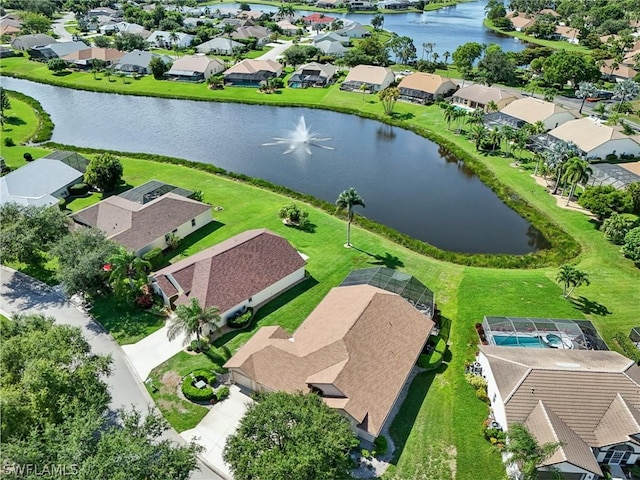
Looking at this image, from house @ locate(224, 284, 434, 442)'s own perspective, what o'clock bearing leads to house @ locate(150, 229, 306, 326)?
house @ locate(150, 229, 306, 326) is roughly at 3 o'clock from house @ locate(224, 284, 434, 442).

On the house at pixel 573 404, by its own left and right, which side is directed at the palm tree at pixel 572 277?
back

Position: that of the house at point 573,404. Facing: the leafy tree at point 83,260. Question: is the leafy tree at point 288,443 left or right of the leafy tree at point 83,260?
left

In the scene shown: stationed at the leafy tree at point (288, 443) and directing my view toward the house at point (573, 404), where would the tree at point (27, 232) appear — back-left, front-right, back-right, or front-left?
back-left

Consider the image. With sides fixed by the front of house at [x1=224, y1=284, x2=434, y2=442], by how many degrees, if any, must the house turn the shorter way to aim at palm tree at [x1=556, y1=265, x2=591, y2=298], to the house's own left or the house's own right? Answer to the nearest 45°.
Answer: approximately 180°

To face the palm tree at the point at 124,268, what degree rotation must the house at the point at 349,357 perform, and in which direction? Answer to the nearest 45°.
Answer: approximately 45° to its right

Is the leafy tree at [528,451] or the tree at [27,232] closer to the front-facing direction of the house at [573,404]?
the leafy tree

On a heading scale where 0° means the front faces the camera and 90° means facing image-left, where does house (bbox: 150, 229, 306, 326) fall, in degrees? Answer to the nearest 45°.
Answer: approximately 45°

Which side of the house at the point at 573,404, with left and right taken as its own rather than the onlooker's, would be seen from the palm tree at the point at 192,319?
right

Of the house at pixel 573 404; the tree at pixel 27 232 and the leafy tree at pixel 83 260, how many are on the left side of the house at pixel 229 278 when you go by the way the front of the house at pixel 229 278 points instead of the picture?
1

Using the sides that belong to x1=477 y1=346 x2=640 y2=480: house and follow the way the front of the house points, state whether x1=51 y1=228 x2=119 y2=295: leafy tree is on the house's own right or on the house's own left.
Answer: on the house's own right

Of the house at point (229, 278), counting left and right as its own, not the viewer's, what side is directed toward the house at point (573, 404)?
left
